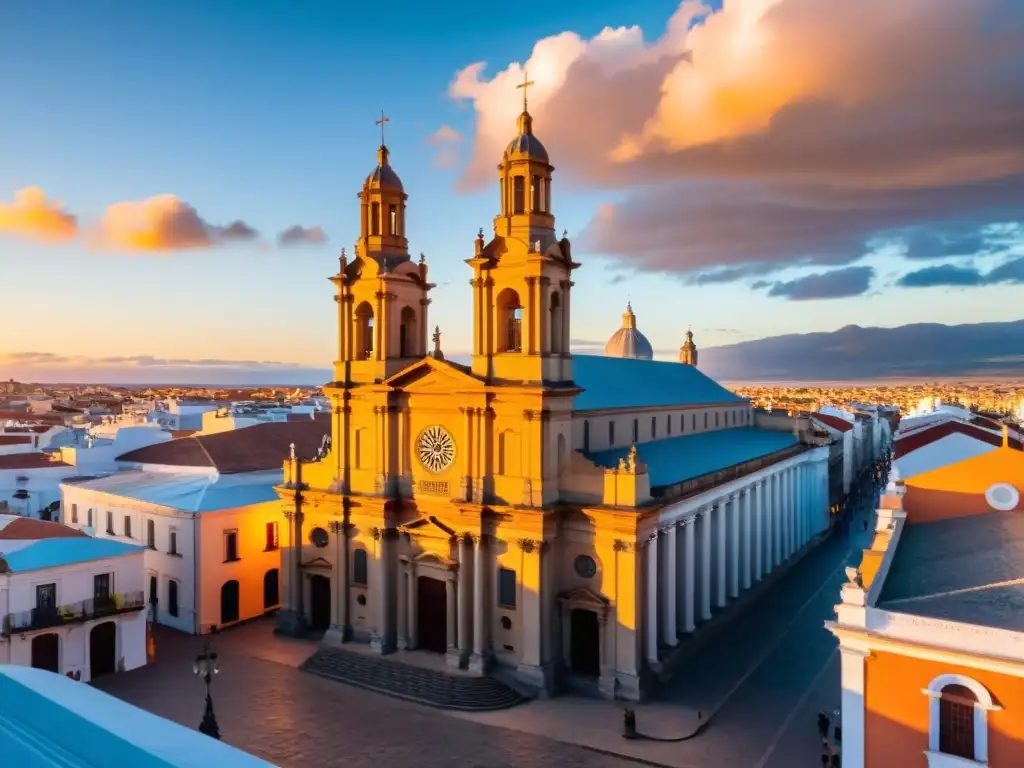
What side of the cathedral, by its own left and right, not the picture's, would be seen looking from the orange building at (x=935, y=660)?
left

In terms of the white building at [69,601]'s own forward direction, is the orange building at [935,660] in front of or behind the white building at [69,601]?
in front

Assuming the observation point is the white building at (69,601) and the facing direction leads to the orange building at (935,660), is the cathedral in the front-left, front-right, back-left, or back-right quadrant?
front-left

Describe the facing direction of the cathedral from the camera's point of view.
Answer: facing the viewer and to the left of the viewer

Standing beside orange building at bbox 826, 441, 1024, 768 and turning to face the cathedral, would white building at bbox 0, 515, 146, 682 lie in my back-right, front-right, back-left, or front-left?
front-left

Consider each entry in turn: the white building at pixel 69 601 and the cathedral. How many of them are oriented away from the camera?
0

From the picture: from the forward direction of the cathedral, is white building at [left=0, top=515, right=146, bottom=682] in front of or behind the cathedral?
in front
